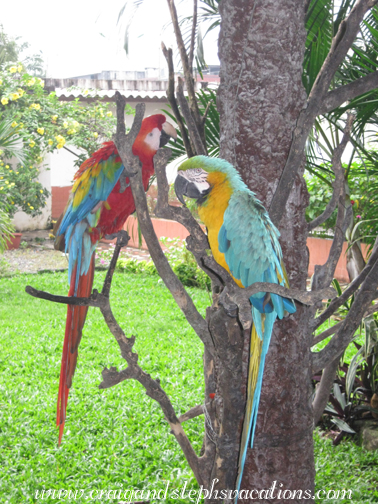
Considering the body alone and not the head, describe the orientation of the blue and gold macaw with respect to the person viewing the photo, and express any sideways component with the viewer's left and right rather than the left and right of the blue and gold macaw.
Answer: facing to the left of the viewer

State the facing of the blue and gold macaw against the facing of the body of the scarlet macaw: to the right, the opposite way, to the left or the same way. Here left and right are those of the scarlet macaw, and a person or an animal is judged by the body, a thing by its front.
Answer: the opposite way

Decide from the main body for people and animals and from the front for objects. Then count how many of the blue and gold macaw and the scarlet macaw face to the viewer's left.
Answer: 1

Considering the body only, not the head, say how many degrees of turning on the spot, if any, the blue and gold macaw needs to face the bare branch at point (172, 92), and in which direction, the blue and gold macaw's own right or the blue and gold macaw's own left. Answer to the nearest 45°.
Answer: approximately 90° to the blue and gold macaw's own right
